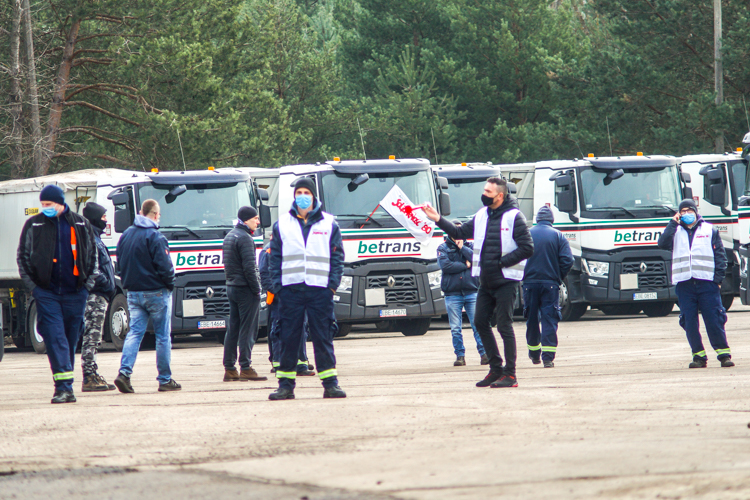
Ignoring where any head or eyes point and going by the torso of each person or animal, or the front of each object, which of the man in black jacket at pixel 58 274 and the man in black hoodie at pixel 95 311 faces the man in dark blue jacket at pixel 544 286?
the man in black hoodie

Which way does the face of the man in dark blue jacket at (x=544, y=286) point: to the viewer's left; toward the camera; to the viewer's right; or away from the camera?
away from the camera

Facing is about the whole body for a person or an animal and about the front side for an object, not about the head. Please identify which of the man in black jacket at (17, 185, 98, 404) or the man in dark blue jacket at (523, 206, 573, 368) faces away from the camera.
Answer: the man in dark blue jacket

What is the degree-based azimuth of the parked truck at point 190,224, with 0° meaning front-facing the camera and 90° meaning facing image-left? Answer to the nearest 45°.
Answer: approximately 315°

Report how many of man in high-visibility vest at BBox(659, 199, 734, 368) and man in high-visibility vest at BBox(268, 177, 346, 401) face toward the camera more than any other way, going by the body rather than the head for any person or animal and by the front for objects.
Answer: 2

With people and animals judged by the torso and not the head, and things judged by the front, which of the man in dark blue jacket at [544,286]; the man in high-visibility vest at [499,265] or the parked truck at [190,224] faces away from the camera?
the man in dark blue jacket

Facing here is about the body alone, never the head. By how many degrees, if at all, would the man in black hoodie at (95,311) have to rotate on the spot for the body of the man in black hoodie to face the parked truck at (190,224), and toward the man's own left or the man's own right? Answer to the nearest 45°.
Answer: approximately 90° to the man's own left
